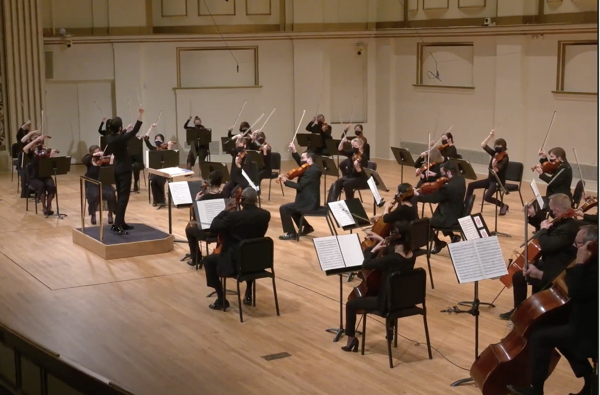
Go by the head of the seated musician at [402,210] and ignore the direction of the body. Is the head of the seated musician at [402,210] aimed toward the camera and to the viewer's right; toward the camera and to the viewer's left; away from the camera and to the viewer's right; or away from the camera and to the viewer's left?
away from the camera and to the viewer's left

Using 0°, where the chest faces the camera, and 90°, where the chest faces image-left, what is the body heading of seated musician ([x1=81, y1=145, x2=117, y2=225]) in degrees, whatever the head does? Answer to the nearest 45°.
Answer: approximately 315°

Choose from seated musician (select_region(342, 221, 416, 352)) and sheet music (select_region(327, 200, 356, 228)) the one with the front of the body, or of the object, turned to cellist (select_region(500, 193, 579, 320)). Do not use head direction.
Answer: the sheet music

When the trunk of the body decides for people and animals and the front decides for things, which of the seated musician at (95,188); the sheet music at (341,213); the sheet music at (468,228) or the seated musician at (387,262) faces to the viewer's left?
the seated musician at (387,262)

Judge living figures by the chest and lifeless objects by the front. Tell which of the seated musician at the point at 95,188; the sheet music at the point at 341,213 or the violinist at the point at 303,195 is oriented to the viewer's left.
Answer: the violinist

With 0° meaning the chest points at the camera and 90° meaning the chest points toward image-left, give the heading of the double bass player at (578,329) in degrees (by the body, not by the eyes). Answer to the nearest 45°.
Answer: approximately 90°

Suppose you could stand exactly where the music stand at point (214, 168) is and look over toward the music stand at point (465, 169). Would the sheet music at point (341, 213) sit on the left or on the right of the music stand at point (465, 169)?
right

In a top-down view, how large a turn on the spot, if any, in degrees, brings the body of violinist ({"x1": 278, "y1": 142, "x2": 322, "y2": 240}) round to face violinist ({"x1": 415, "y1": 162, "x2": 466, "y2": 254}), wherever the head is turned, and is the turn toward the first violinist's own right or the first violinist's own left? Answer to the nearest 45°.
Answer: approximately 135° to the first violinist's own left

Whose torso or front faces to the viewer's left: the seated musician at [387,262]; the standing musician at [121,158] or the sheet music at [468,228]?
the seated musician

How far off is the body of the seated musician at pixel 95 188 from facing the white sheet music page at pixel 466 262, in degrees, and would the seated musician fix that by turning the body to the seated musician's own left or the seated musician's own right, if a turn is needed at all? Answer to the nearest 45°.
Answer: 0° — they already face it

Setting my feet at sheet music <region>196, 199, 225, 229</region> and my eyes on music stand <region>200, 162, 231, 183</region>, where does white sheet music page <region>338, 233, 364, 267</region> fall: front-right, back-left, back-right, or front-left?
back-right

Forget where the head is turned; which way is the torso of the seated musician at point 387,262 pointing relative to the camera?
to the viewer's left

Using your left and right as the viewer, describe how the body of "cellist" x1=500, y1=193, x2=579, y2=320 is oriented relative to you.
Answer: facing to the left of the viewer

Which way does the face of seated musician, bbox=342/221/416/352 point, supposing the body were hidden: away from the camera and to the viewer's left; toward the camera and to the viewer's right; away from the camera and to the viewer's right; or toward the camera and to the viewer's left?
away from the camera and to the viewer's left

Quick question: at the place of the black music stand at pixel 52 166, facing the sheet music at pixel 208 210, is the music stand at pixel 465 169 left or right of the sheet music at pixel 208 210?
left

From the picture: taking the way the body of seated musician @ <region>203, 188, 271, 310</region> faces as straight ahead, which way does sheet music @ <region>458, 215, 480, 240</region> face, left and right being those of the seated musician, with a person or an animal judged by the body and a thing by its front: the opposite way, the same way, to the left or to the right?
the opposite way

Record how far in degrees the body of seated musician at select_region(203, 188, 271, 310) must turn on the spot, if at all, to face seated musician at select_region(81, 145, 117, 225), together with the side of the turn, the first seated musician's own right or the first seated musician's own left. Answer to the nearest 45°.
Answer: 0° — they already face them

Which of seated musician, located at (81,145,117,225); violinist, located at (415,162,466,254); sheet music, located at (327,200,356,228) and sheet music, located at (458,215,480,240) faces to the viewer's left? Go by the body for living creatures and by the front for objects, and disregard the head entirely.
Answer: the violinist
